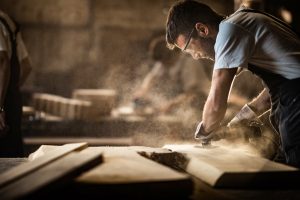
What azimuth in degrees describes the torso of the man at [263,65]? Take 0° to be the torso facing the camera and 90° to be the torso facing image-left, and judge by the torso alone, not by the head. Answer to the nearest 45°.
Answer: approximately 90°

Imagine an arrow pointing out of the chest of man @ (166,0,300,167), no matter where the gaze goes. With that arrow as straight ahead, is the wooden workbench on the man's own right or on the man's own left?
on the man's own left

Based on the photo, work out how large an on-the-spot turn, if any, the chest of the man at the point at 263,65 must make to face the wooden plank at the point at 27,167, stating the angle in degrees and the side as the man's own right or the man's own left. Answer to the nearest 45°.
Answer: approximately 45° to the man's own left

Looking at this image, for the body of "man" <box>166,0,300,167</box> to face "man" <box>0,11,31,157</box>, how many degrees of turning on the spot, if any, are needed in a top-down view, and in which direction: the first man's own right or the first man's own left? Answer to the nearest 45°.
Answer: approximately 45° to the first man's own right
